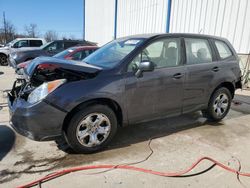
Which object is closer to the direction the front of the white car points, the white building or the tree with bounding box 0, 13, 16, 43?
the tree

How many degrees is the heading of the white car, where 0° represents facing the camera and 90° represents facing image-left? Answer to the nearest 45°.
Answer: approximately 90°

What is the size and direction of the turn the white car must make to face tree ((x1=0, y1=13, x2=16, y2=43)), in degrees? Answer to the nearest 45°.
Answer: approximately 90° to its right

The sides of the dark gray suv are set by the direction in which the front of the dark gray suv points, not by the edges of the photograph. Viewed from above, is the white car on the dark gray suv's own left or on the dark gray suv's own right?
on the dark gray suv's own right

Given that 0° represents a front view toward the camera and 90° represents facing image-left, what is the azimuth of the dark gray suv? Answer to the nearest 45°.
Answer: approximately 45°

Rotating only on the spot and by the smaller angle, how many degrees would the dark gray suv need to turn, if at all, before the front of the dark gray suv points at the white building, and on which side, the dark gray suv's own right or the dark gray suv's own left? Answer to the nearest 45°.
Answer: approximately 135° to the dark gray suv's own right

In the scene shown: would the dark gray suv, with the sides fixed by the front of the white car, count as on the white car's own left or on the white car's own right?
on the white car's own left

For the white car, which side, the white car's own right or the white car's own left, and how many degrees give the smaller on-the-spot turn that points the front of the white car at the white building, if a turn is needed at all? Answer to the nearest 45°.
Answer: approximately 135° to the white car's own left

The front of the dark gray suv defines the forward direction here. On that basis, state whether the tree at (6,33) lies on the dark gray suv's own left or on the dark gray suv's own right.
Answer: on the dark gray suv's own right
